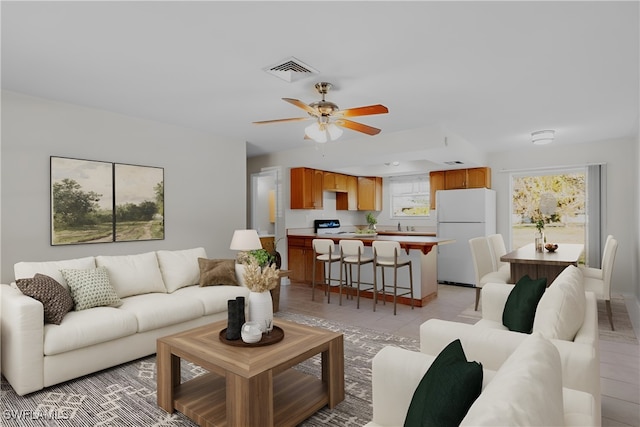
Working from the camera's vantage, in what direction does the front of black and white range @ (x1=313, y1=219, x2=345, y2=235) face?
facing the viewer and to the right of the viewer

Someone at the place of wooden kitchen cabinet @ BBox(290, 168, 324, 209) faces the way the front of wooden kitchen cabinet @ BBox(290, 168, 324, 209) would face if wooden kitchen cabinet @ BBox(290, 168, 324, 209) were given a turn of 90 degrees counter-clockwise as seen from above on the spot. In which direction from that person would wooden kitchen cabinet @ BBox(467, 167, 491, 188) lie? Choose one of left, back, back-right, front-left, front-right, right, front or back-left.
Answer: front-right

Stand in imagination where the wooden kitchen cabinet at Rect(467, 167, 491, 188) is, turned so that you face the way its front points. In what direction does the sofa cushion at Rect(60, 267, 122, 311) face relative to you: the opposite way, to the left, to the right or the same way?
to the left

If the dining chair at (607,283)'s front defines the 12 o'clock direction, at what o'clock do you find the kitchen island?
The kitchen island is roughly at 12 o'clock from the dining chair.

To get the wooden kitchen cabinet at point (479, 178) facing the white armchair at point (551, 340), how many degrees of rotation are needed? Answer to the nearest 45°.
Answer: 0° — it already faces it

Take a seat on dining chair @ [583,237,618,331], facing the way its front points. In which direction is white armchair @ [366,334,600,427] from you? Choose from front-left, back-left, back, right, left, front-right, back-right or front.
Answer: left

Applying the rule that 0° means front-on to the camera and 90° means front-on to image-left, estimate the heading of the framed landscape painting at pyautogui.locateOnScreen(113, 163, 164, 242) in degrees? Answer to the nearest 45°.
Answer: approximately 315°

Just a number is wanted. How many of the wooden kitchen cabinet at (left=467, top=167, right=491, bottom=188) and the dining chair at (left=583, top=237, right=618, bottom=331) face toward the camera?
1

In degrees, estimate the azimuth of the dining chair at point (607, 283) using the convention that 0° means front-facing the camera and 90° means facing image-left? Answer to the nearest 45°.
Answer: approximately 90°

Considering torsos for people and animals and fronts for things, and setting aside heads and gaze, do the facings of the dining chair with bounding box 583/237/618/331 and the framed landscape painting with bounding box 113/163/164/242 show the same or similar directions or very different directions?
very different directions

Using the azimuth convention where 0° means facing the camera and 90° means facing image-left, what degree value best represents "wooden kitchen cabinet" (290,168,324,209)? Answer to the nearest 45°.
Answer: approximately 315°

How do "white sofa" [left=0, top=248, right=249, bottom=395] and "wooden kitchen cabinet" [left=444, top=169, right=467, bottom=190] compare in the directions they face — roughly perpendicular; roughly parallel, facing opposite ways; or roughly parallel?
roughly perpendicular

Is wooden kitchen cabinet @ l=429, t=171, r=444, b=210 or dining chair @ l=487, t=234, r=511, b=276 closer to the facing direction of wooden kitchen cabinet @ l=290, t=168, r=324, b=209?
the dining chair

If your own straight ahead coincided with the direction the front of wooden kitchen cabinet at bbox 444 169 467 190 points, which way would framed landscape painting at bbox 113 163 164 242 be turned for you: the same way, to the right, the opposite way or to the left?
to the left

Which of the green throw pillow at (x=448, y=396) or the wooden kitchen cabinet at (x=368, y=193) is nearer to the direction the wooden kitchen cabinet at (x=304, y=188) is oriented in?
the green throw pillow

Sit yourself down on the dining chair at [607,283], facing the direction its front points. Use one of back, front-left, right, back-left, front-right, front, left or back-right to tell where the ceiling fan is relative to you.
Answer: front-left
